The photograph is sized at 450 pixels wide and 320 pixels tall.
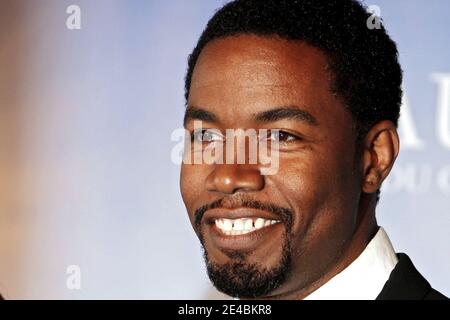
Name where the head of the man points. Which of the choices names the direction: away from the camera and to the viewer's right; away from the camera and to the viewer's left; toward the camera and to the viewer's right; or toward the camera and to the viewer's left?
toward the camera and to the viewer's left

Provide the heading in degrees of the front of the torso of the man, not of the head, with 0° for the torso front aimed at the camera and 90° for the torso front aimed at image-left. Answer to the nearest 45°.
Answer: approximately 45°
